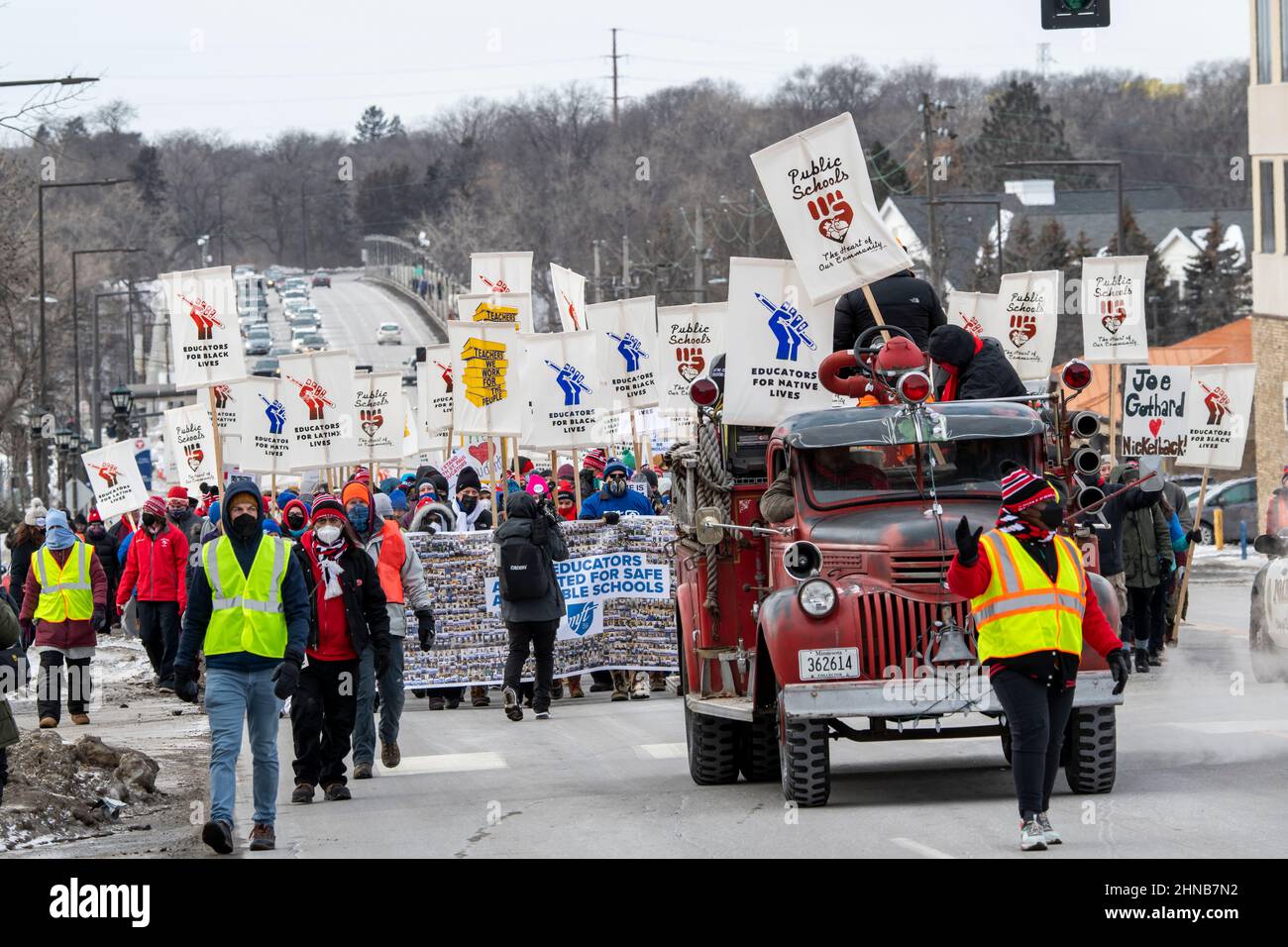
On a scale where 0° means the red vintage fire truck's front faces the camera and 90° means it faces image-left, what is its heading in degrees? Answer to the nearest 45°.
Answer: approximately 0°

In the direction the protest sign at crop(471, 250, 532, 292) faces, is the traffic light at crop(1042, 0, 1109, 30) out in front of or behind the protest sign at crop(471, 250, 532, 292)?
in front

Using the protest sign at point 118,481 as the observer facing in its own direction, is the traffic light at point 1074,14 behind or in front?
in front

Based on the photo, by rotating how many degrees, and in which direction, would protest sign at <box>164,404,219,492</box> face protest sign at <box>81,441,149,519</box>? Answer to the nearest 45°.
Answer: approximately 45° to its right

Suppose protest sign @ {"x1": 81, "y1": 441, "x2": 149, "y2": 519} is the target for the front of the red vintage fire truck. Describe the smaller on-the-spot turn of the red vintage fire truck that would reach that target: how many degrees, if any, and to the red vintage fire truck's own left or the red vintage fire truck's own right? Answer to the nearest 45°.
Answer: approximately 135° to the red vintage fire truck's own right

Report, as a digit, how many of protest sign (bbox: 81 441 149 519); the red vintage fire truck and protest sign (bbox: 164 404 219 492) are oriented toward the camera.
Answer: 3
